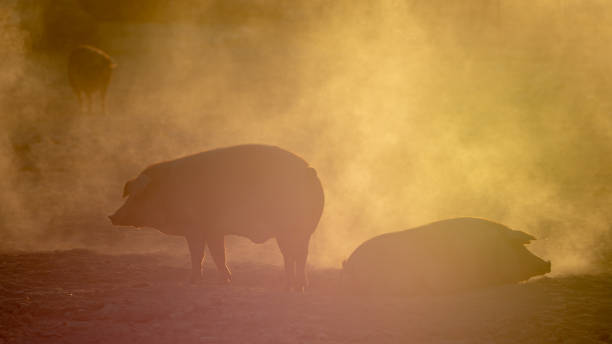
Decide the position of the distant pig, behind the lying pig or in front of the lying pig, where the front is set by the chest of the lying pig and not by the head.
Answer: behind

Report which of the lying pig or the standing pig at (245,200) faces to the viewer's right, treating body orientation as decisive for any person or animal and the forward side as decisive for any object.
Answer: the lying pig

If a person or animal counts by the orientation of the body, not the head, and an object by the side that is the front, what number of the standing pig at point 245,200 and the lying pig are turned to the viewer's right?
1

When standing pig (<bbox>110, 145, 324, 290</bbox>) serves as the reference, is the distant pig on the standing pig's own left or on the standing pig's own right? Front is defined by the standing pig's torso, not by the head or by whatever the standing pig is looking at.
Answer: on the standing pig's own right

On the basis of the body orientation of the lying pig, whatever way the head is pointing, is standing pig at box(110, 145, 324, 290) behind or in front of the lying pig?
behind

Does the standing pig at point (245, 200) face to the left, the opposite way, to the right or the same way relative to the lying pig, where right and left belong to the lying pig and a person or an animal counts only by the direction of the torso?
the opposite way

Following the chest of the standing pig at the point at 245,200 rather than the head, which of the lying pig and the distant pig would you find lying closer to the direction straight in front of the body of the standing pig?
the distant pig

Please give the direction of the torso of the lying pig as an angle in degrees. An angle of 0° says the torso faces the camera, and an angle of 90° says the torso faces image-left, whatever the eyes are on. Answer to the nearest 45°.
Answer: approximately 270°

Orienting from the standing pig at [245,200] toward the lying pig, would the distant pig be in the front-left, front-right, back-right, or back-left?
back-left

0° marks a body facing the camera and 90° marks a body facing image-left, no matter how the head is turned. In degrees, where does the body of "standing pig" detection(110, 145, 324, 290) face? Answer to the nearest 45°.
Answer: approximately 90°

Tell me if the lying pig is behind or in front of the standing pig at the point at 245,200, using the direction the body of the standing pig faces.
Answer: behind
